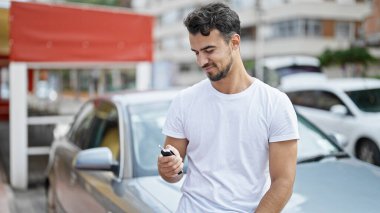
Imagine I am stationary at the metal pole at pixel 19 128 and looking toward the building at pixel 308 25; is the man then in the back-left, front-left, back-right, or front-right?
back-right

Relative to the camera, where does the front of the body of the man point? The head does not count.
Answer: toward the camera

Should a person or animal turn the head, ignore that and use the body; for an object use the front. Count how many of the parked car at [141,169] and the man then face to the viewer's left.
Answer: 0

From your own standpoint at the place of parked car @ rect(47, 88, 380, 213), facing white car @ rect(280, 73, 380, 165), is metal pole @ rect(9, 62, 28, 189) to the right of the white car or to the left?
left

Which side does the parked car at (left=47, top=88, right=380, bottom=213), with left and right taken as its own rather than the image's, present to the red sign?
back

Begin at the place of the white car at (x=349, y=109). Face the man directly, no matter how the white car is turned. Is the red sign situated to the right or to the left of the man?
right

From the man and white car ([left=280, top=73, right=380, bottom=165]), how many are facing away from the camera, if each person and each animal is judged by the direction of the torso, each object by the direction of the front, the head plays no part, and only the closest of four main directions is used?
0

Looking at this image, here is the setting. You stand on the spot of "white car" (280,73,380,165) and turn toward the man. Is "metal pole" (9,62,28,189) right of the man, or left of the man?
right

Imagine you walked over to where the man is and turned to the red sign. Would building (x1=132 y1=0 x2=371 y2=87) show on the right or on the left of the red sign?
right

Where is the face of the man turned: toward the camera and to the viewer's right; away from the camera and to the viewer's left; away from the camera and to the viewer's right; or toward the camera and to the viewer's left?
toward the camera and to the viewer's left

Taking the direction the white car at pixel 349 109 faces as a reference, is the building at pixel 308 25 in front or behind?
behind
